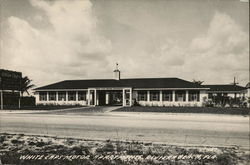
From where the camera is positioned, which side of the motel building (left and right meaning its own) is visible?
front

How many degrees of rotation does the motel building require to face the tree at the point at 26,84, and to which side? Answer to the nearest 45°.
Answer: approximately 135° to its right
